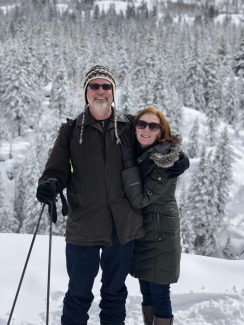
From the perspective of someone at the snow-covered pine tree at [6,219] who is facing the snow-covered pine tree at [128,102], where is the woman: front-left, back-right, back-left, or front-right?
back-right

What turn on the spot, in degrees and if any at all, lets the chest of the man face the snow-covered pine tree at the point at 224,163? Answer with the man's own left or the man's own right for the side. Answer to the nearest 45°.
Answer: approximately 180°

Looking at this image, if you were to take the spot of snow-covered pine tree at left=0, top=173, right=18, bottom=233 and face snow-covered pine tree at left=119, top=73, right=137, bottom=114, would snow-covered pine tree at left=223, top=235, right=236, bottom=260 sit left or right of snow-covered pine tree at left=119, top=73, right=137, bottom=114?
right

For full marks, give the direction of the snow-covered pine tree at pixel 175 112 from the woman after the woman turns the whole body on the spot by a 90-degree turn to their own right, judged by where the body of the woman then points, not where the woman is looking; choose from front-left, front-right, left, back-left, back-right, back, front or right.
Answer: front-right

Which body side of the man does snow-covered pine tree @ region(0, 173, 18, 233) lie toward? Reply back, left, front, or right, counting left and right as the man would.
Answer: back

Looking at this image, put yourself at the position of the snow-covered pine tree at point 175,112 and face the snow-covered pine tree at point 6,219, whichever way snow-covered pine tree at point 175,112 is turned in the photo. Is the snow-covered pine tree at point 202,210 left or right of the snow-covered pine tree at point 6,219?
left

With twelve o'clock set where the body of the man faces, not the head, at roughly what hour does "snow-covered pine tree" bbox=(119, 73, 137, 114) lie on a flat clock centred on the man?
The snow-covered pine tree is roughly at 6 o'clock from the man.

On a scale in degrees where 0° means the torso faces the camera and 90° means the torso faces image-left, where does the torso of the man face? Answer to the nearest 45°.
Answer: approximately 0°

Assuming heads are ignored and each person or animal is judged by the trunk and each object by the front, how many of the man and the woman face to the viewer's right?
0

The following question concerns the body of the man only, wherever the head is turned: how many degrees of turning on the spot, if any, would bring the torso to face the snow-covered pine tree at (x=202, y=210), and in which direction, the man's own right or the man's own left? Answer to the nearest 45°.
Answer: approximately 180°

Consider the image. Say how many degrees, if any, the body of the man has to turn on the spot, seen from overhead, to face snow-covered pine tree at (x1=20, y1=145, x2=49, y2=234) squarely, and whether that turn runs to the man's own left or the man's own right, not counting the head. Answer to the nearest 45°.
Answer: approximately 180°

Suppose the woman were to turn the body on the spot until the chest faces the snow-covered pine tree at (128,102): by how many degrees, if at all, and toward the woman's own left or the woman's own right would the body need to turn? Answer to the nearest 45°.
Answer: approximately 135° to the woman's own right
